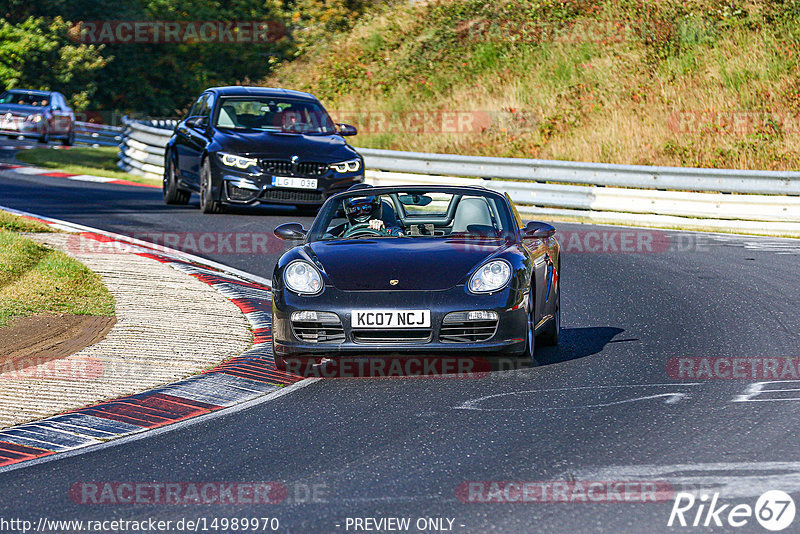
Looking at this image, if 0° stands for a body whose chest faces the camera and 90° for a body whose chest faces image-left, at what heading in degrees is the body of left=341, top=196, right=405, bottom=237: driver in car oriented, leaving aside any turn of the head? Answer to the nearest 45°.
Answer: approximately 0°

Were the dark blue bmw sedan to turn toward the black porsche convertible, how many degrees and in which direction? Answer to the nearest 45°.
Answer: approximately 45° to its right

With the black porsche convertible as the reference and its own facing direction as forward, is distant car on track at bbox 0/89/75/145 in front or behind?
behind

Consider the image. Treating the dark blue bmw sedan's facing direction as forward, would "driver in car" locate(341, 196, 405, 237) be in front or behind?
in front

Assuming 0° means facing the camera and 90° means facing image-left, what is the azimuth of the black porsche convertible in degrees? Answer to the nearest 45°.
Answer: approximately 0°

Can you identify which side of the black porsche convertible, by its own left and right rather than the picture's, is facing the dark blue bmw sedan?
back

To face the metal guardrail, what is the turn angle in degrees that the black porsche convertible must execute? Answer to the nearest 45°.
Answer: approximately 180°

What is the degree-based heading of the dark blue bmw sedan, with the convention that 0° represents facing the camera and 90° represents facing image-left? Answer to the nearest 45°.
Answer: approximately 315°

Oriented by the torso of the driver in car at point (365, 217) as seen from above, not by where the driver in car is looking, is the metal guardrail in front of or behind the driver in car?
behind
